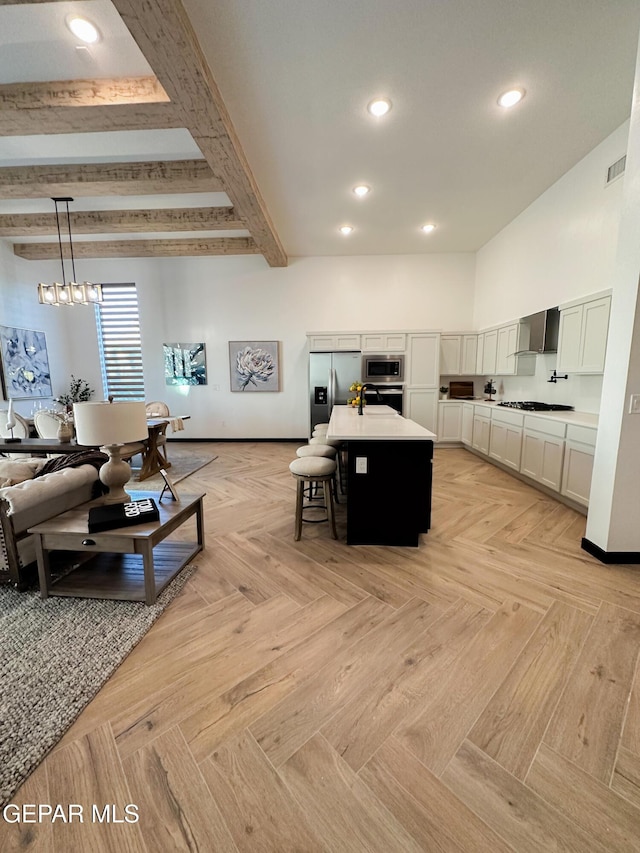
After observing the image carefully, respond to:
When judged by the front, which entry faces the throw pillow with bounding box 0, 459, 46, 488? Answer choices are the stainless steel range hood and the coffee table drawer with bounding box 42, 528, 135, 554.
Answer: the stainless steel range hood

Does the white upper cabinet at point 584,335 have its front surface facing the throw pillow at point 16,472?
yes

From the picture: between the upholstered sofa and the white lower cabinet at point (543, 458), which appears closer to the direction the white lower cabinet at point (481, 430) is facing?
the upholstered sofa

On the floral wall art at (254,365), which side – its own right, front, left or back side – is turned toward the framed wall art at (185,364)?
right

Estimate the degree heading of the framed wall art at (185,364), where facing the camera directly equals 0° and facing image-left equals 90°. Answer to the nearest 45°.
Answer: approximately 0°

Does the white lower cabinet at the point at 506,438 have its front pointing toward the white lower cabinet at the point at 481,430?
no

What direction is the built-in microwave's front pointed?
toward the camera

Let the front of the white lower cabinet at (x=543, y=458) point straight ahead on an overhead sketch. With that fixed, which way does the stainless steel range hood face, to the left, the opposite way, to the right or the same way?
the same way

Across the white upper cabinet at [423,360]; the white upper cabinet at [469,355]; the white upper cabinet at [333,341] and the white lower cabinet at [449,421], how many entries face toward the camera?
4

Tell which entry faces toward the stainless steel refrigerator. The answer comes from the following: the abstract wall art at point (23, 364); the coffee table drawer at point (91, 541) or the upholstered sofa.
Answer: the abstract wall art

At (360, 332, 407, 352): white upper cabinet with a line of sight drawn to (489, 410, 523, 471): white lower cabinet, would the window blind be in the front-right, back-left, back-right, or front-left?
back-right

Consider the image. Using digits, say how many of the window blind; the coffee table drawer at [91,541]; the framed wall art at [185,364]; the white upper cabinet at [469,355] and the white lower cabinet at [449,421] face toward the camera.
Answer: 5

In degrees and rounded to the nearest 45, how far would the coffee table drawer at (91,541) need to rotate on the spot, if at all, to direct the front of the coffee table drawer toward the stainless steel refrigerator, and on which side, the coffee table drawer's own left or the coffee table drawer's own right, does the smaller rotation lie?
approximately 135° to the coffee table drawer's own left

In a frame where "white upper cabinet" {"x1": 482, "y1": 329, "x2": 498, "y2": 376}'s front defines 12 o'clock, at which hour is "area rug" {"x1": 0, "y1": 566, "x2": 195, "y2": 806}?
The area rug is roughly at 11 o'clock from the white upper cabinet.

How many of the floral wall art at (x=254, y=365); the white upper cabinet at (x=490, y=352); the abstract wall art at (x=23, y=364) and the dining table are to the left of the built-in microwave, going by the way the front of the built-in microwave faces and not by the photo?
1

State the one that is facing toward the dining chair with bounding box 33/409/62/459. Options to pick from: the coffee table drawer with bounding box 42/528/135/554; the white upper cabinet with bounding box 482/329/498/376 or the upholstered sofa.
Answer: the white upper cabinet

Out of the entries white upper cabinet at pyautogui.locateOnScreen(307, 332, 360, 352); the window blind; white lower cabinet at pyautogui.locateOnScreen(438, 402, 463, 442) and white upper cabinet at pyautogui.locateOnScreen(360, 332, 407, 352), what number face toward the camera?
4

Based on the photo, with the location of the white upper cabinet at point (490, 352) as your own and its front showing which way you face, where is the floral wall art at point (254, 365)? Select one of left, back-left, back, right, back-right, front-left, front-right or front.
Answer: front-right

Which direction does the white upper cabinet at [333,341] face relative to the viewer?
toward the camera

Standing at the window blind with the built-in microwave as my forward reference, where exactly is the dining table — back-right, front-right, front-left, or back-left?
front-right

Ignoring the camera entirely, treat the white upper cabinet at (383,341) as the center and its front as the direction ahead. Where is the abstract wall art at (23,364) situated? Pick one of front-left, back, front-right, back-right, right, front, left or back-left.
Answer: right
